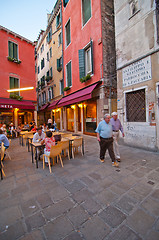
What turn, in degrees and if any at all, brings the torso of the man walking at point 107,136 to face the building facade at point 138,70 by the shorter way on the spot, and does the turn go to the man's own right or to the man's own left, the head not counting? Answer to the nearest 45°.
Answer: approximately 90° to the man's own left

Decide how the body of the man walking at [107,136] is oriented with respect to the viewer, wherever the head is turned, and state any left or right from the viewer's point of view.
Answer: facing the viewer and to the right of the viewer

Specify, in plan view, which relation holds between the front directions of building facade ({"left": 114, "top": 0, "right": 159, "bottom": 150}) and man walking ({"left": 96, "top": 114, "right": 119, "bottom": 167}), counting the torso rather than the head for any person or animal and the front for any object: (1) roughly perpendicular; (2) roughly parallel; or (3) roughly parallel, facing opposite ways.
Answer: roughly perpendicular

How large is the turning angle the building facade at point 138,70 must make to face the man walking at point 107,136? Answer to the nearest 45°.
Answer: approximately 45° to its left

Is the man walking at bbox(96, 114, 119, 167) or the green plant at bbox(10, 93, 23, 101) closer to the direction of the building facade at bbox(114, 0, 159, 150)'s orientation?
the man walking

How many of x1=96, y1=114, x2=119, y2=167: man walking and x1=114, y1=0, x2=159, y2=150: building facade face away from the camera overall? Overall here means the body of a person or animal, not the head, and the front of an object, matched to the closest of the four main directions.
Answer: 0

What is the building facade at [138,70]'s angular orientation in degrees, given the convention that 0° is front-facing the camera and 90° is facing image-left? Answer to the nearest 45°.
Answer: approximately 45°
